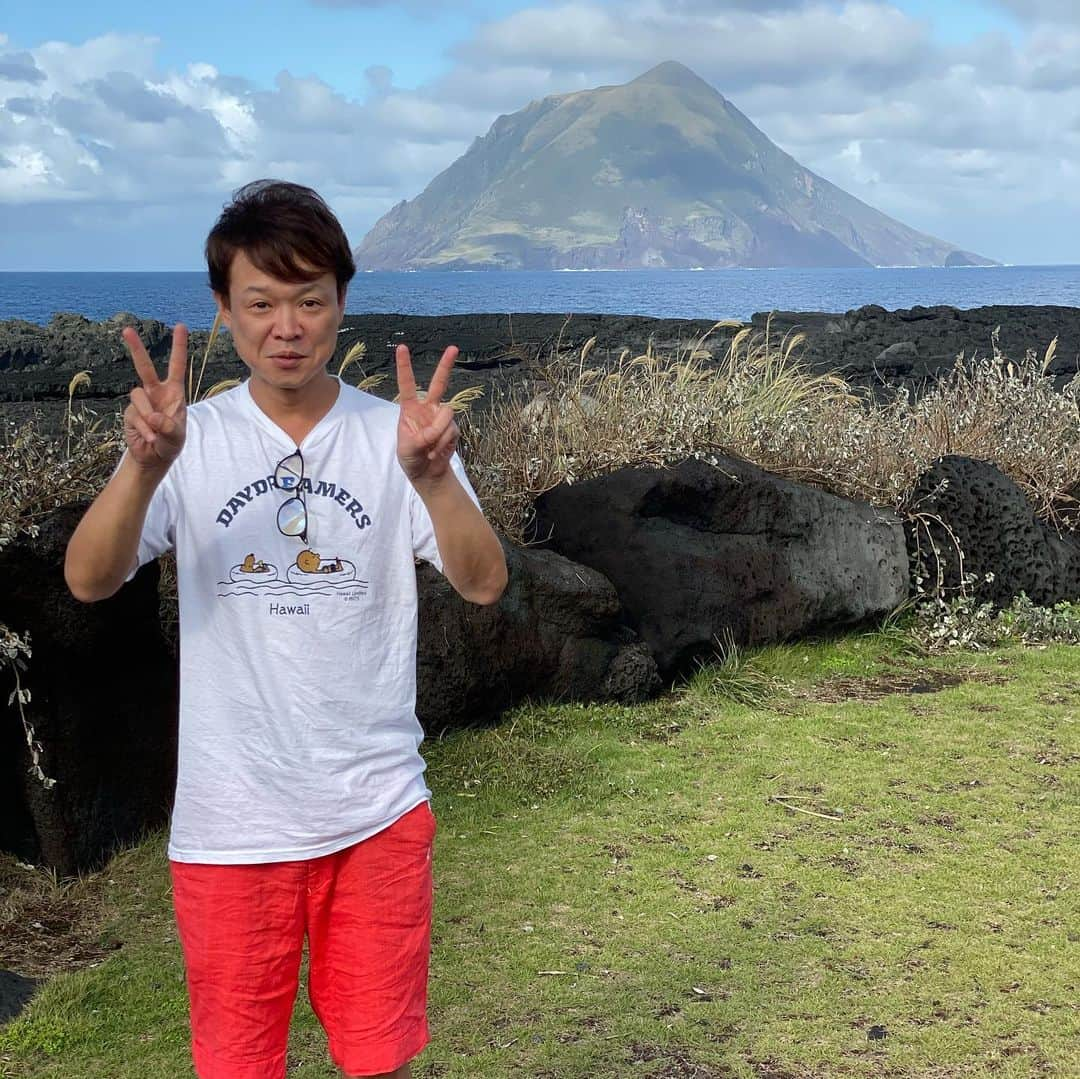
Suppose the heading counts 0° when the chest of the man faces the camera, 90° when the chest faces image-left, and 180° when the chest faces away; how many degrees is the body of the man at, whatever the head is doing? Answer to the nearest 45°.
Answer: approximately 0°

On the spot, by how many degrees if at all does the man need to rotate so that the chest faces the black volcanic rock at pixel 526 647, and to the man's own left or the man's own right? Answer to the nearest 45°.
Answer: approximately 180°

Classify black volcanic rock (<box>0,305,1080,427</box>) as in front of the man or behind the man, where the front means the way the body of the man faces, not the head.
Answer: behind

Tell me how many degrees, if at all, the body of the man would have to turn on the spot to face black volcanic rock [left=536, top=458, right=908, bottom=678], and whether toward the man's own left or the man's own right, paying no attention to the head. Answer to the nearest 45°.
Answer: approximately 135° to the man's own left

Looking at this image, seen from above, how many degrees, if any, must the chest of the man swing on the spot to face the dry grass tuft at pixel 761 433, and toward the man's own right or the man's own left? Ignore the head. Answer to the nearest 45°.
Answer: approximately 135° to the man's own left

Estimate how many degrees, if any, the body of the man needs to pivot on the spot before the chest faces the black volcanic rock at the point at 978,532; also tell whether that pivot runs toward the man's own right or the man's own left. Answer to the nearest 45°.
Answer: approximately 135° to the man's own left
